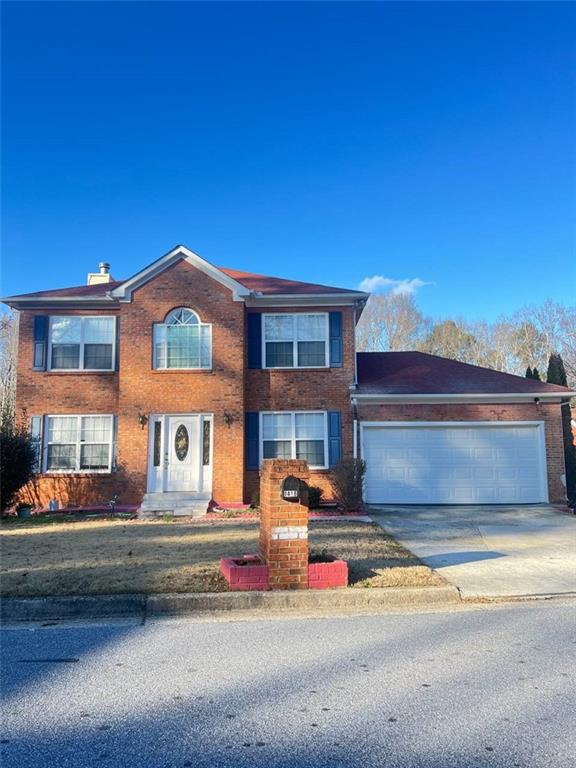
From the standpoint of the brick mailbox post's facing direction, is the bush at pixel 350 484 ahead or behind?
behind

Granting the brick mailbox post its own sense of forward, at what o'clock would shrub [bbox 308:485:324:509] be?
The shrub is roughly at 6 o'clock from the brick mailbox post.

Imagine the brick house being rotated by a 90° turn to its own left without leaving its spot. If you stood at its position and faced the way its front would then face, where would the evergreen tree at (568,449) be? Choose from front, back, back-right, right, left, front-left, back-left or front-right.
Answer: front

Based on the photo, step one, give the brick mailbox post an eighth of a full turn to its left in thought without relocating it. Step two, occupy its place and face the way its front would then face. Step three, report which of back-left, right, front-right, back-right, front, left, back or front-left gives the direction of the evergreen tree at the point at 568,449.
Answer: left

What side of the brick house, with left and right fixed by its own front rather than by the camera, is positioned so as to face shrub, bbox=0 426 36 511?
right

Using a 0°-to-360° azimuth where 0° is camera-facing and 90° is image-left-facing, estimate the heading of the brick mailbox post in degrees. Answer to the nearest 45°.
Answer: approximately 0°

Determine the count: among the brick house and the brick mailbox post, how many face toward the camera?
2

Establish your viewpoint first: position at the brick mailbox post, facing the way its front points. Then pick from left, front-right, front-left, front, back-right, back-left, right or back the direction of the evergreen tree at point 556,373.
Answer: back-left

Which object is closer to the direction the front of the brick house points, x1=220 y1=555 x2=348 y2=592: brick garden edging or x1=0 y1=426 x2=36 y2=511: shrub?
the brick garden edging

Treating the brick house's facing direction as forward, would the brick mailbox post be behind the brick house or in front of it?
in front
